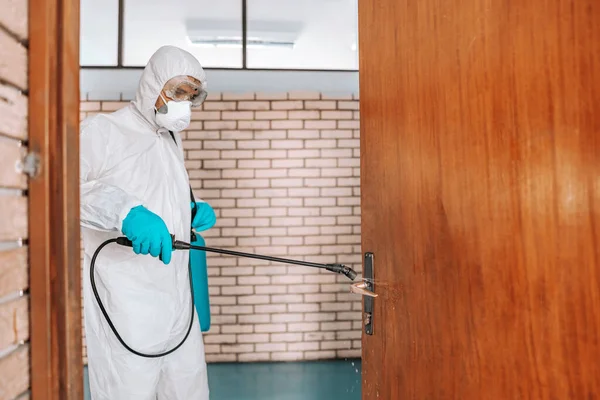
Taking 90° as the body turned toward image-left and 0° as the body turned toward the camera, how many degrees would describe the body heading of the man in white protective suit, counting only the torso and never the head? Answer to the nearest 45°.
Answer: approximately 315°

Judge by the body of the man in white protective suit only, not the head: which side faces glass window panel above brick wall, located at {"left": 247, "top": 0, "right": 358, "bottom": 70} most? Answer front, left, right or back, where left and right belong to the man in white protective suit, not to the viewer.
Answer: left

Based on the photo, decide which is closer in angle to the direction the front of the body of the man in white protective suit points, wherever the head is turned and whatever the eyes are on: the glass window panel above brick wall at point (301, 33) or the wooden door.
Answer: the wooden door

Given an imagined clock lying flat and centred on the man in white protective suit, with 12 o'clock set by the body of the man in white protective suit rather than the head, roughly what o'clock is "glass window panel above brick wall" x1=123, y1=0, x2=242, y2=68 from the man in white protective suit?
The glass window panel above brick wall is roughly at 8 o'clock from the man in white protective suit.
